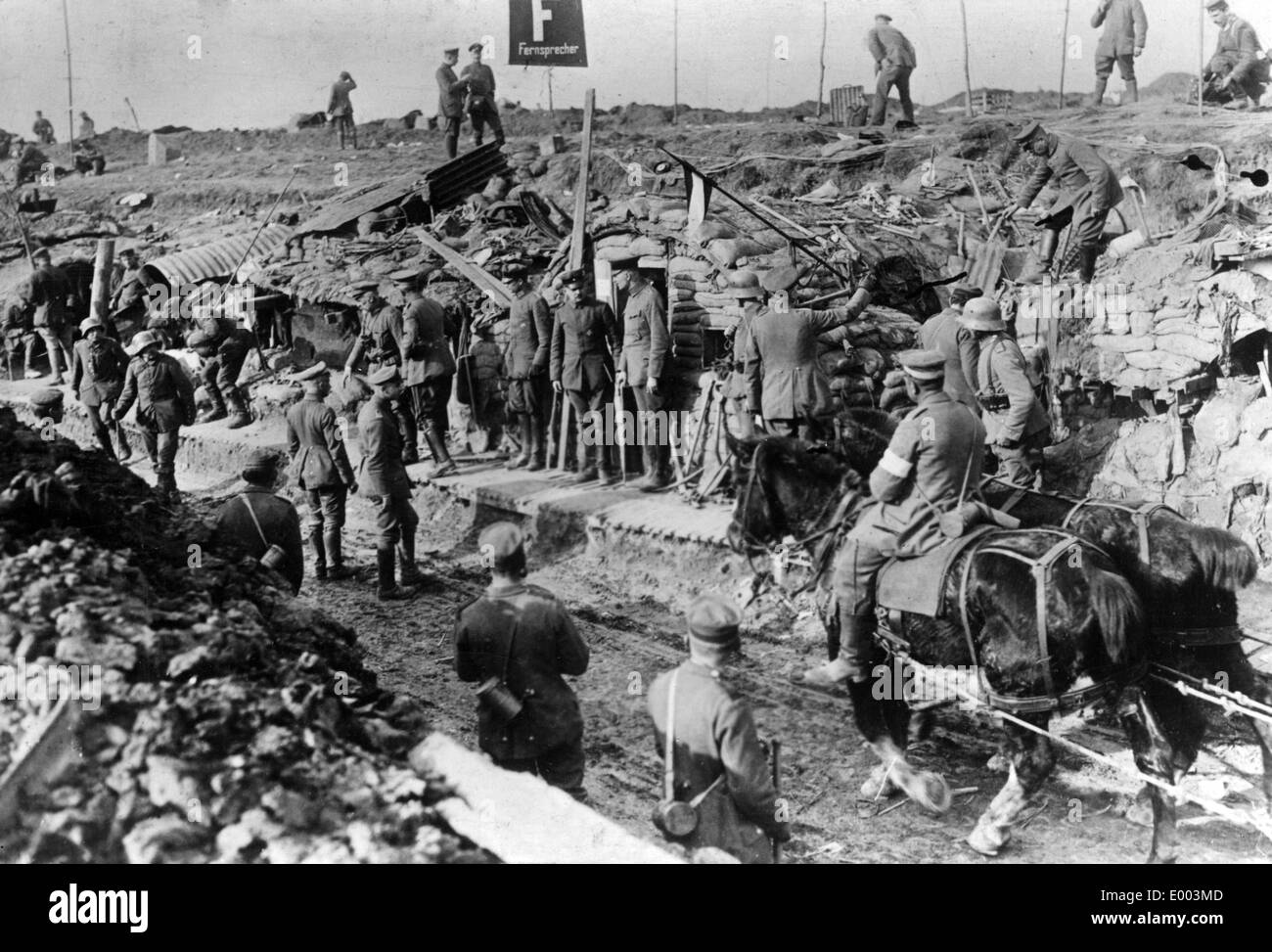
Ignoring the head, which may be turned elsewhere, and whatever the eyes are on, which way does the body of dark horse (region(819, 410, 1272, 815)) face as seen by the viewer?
to the viewer's left

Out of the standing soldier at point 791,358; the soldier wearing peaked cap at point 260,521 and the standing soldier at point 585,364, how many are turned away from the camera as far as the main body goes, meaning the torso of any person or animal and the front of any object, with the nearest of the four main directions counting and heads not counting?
2

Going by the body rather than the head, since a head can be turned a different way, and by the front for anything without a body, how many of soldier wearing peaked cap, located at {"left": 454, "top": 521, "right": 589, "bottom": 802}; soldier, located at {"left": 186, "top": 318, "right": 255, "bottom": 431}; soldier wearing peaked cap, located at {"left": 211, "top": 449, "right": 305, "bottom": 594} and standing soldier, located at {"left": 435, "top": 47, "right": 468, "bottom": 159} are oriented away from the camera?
2

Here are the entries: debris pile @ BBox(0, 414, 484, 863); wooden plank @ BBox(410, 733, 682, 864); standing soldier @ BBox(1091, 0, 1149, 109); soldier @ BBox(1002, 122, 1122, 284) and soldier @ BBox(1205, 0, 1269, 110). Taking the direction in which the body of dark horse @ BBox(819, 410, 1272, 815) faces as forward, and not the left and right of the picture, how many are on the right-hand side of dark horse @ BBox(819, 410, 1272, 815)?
3

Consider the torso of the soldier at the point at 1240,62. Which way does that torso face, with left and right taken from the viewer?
facing the viewer and to the left of the viewer

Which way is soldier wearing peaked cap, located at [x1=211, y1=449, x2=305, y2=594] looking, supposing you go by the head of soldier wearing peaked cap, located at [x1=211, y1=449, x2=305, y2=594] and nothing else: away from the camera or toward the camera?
away from the camera

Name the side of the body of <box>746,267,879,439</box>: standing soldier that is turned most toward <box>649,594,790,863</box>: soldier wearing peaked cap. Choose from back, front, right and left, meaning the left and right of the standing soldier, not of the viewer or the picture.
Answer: back

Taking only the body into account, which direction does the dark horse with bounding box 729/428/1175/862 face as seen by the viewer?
to the viewer's left

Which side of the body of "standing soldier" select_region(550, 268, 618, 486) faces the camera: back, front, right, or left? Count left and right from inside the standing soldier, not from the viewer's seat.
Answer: front

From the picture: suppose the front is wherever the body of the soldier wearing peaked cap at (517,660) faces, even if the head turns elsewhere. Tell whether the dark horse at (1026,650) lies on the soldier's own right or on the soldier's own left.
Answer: on the soldier's own right

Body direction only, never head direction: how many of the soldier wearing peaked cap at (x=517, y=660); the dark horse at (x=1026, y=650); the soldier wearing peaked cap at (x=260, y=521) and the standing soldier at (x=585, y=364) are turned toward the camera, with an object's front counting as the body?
1

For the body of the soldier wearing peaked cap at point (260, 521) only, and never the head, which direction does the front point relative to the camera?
away from the camera

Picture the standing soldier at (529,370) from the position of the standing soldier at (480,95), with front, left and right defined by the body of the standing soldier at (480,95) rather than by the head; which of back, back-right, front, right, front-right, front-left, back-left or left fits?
front-left

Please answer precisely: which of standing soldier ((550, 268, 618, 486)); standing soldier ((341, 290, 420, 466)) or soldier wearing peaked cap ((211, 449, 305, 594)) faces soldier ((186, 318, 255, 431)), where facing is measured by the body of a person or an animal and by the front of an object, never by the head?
the soldier wearing peaked cap
